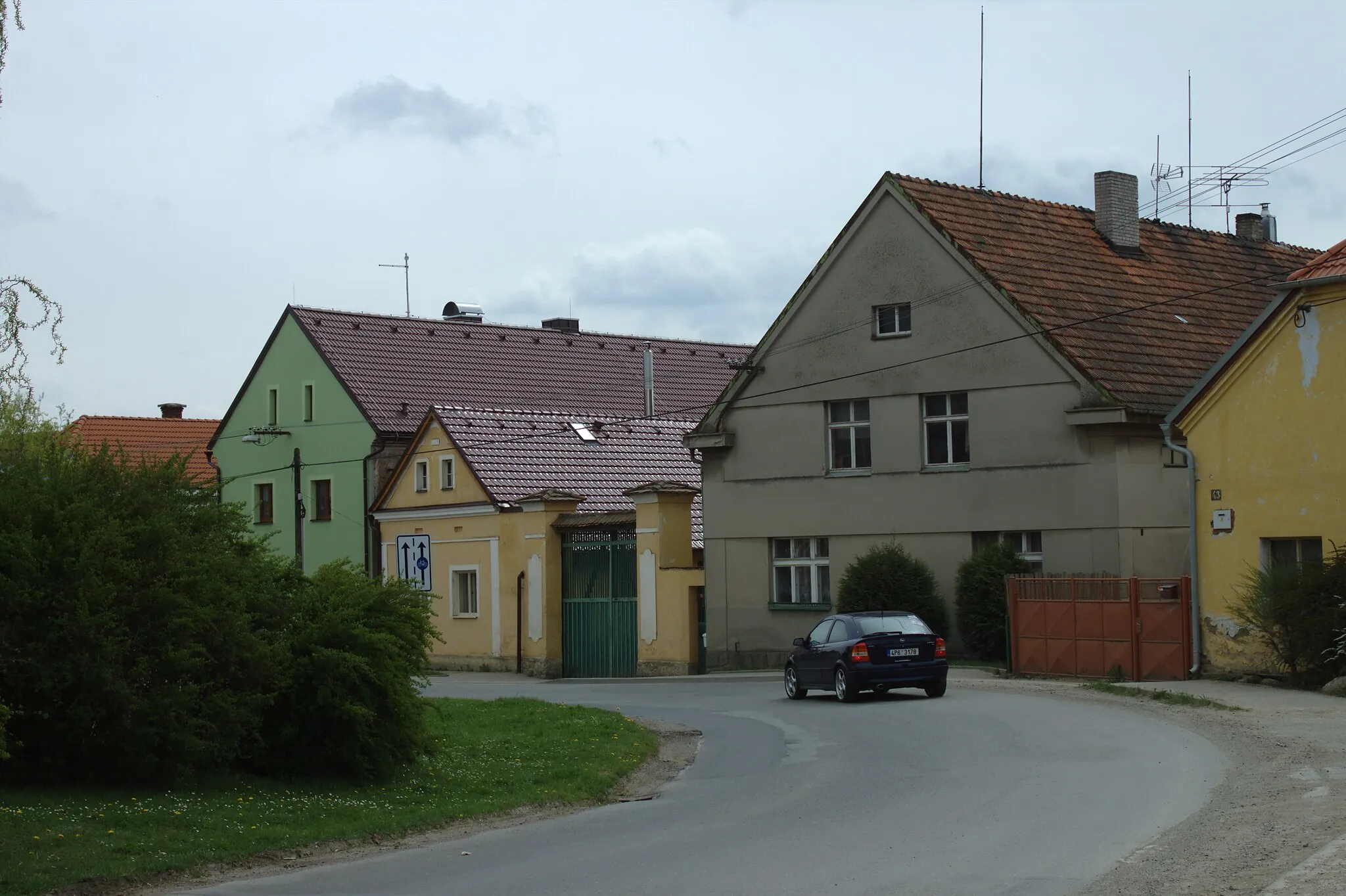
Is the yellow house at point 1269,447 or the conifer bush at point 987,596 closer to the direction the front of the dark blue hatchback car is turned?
the conifer bush

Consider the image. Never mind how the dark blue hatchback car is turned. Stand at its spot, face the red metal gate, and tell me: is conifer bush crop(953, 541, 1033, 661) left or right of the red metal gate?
left

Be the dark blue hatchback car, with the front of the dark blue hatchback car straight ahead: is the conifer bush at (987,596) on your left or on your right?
on your right

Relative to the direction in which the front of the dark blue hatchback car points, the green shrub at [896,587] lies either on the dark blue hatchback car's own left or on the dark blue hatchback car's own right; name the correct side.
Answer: on the dark blue hatchback car's own right

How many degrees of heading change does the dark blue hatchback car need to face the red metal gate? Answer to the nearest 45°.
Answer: approximately 90° to its right

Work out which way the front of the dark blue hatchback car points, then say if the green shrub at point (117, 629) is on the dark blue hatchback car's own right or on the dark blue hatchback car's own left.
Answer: on the dark blue hatchback car's own left

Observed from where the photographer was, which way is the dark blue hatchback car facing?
facing away from the viewer and to the left of the viewer
